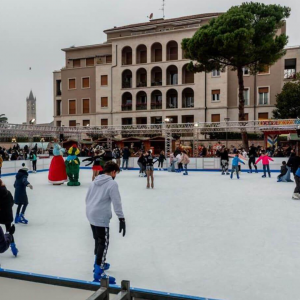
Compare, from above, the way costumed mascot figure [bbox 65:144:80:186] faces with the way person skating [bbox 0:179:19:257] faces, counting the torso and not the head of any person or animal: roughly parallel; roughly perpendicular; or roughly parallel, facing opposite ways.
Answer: roughly perpendicular

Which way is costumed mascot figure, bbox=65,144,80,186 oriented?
toward the camera
